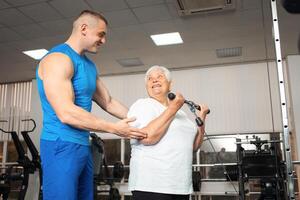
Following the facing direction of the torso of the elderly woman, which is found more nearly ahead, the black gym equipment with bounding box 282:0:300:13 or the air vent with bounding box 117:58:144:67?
the black gym equipment

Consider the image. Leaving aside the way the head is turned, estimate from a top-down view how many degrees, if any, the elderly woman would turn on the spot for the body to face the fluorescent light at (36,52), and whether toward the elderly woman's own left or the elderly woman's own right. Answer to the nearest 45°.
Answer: approximately 180°

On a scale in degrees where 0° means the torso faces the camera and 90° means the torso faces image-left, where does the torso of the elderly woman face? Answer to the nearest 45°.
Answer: approximately 315°

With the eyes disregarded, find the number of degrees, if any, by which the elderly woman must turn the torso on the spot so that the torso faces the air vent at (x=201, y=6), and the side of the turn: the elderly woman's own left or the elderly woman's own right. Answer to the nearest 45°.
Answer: approximately 135° to the elderly woman's own left

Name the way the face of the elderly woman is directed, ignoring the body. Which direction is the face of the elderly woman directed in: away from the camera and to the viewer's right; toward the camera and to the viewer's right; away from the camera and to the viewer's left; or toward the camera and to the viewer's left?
toward the camera and to the viewer's left
